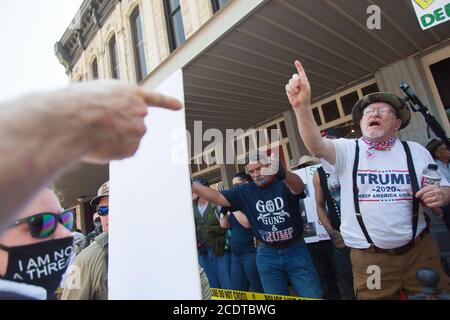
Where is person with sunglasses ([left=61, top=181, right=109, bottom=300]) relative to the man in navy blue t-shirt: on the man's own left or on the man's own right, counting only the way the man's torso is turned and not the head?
on the man's own right

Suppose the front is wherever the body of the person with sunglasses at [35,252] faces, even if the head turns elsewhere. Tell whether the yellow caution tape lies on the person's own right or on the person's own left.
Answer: on the person's own left

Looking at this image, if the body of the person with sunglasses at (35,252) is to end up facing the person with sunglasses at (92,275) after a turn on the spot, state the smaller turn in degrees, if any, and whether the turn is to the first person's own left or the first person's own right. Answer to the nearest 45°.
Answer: approximately 90° to the first person's own left

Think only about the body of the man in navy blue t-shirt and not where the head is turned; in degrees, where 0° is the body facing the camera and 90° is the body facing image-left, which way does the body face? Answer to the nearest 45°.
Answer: approximately 0°

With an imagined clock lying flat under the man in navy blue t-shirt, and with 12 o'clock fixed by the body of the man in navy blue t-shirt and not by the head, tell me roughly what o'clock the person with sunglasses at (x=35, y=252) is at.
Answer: The person with sunglasses is roughly at 1 o'clock from the man in navy blue t-shirt.
